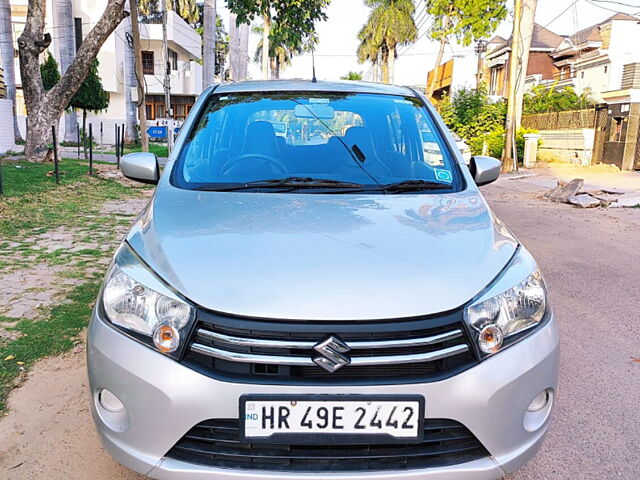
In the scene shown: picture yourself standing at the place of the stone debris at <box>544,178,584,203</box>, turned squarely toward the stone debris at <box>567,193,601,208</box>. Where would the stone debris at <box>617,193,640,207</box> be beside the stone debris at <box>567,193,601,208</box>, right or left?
left

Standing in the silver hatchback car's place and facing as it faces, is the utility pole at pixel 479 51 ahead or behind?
behind

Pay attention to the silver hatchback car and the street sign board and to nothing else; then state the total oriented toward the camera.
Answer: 2

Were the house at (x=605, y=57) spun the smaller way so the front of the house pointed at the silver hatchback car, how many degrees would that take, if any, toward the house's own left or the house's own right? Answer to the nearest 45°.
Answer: approximately 45° to the house's own left

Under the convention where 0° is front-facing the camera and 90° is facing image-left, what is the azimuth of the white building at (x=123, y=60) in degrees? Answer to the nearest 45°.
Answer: approximately 315°

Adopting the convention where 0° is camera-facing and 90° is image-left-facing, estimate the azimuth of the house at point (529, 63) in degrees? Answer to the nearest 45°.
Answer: approximately 45°

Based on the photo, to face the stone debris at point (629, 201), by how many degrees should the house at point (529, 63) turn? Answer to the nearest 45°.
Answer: approximately 45° to its left

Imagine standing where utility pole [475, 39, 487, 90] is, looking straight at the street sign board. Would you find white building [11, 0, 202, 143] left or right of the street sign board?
right

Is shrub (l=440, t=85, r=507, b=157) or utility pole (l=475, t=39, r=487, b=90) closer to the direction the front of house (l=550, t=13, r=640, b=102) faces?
the shrub

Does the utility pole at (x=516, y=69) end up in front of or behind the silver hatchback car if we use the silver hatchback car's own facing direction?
behind

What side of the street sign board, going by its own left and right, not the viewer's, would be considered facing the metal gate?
left

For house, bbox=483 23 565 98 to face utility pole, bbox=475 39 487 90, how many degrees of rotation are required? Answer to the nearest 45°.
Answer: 0° — it already faces it
